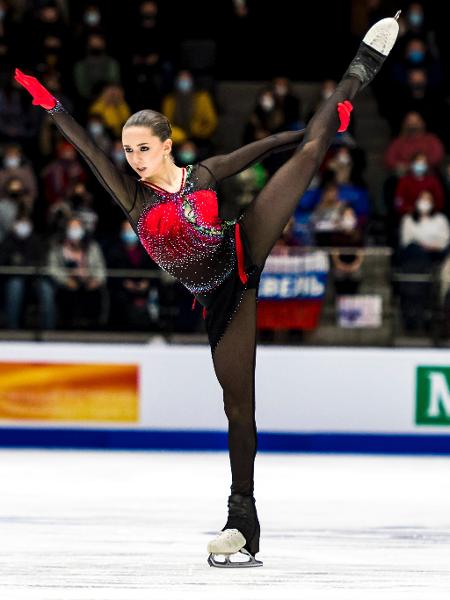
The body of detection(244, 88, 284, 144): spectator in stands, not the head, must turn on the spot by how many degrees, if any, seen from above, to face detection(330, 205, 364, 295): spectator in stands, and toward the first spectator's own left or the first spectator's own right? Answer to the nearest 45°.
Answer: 0° — they already face them

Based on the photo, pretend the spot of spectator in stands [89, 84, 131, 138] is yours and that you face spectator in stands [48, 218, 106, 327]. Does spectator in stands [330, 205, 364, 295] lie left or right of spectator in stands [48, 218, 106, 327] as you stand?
left

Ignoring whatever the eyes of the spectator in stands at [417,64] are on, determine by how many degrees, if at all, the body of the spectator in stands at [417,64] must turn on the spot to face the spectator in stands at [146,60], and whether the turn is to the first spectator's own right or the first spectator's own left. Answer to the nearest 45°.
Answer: approximately 90° to the first spectator's own right

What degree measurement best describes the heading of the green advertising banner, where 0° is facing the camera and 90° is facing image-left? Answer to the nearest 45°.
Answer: approximately 0°

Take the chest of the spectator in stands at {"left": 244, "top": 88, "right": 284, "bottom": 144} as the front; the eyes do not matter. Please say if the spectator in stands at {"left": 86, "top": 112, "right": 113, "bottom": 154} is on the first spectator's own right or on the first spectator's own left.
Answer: on the first spectator's own right

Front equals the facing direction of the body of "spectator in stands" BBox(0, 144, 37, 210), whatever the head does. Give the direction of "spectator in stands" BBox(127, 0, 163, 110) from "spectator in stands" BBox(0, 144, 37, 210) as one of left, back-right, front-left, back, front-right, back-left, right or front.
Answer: back-left
